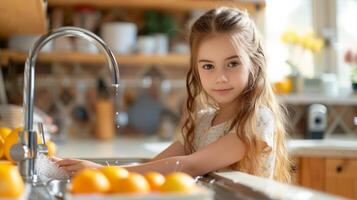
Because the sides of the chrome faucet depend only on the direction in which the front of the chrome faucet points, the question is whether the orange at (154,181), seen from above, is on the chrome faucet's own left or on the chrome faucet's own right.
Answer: on the chrome faucet's own right

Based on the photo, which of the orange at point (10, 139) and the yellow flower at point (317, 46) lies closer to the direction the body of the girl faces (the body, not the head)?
the orange

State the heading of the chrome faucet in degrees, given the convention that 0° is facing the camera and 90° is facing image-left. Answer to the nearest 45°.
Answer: approximately 270°

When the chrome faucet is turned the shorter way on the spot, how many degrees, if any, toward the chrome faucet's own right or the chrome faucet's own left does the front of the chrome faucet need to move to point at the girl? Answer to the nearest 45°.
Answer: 0° — it already faces them

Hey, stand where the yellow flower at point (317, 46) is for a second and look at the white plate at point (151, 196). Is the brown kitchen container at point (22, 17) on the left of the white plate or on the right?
right

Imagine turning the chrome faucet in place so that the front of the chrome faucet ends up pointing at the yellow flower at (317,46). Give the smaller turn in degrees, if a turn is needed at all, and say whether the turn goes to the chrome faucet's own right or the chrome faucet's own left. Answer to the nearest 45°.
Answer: approximately 45° to the chrome faucet's own left

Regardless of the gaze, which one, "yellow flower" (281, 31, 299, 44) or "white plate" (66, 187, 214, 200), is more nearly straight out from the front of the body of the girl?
the white plate

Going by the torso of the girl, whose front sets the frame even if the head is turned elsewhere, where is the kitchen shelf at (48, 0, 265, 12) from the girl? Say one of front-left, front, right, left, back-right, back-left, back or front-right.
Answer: back-right

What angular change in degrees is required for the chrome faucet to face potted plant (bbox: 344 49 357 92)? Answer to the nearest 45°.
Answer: approximately 45° to its left

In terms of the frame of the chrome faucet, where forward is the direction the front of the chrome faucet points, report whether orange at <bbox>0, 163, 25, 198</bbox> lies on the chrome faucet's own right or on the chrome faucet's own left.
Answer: on the chrome faucet's own right
